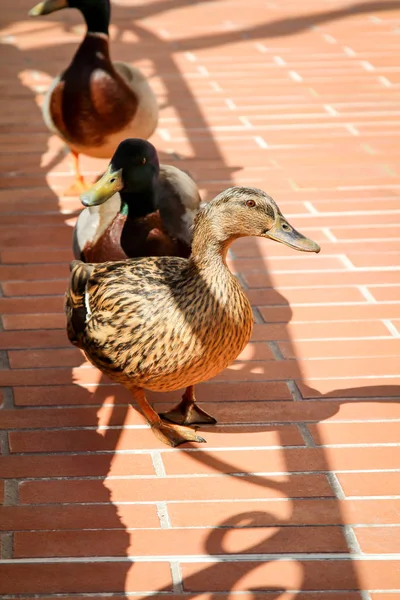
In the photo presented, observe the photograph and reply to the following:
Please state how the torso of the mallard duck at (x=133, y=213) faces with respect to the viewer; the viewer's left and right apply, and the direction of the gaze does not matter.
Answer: facing the viewer

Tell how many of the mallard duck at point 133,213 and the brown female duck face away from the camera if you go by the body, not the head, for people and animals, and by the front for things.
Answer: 0

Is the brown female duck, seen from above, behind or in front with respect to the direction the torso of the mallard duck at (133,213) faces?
in front

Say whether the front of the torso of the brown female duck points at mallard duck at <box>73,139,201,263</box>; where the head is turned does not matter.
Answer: no

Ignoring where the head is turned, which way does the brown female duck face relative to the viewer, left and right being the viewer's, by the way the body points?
facing the viewer and to the right of the viewer
